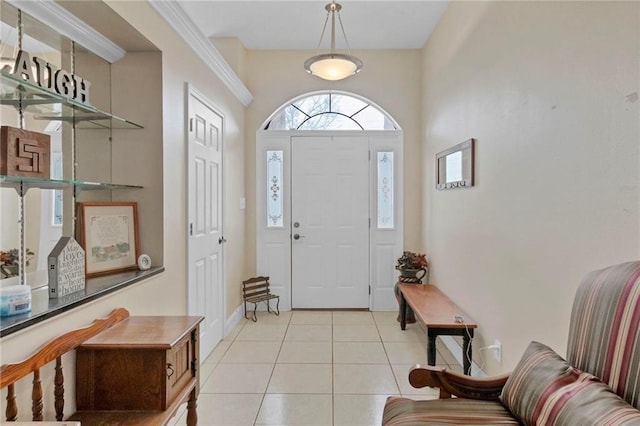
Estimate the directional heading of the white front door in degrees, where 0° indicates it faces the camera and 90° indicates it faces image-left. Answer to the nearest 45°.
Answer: approximately 0°

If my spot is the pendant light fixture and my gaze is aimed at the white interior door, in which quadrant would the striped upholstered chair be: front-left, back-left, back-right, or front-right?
back-left

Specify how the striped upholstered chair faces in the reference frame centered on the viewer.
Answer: facing the viewer and to the left of the viewer

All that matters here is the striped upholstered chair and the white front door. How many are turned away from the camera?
0

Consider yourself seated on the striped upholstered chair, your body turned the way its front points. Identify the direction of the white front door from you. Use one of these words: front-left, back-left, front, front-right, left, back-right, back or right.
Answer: right

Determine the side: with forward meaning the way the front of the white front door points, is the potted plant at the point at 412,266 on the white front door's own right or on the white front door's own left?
on the white front door's own left

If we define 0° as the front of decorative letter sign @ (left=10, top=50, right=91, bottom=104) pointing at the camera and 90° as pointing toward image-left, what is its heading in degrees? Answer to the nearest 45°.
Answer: approximately 315°

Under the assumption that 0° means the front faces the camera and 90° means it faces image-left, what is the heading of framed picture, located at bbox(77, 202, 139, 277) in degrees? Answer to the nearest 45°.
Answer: approximately 315°

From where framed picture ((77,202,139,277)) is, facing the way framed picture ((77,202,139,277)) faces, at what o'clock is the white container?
The white container is roughly at 2 o'clock from the framed picture.

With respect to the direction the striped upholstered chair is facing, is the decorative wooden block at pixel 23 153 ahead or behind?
ahead

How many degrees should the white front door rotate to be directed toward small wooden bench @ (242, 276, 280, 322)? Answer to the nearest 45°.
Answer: approximately 90° to its right

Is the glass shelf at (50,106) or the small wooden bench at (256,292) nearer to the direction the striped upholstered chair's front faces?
the glass shelf

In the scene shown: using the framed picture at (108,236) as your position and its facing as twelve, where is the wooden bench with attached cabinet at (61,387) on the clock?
The wooden bench with attached cabinet is roughly at 2 o'clock from the framed picture.
